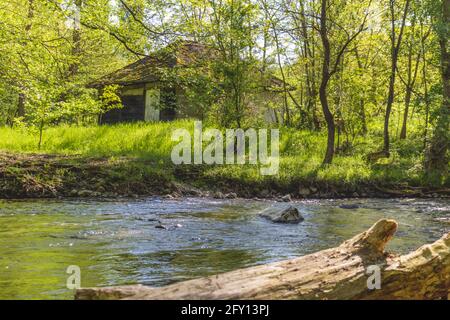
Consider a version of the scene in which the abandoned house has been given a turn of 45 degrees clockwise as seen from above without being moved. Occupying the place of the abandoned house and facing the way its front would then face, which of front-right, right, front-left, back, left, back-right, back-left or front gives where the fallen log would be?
front-left

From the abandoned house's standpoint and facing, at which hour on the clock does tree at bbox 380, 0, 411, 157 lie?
The tree is roughly at 10 o'clock from the abandoned house.

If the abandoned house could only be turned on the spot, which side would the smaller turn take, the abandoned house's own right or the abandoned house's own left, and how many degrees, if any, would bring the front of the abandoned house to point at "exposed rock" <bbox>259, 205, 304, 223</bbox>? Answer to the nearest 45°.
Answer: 0° — it already faces it

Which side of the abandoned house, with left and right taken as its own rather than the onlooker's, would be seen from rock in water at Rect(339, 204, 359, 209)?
front

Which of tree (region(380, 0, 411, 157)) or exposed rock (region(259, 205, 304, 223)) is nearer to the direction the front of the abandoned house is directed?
the exposed rock

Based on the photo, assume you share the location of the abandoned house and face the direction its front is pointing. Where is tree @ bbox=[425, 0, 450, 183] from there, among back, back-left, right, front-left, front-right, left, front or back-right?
front-left

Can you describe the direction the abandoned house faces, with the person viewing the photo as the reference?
facing the viewer
